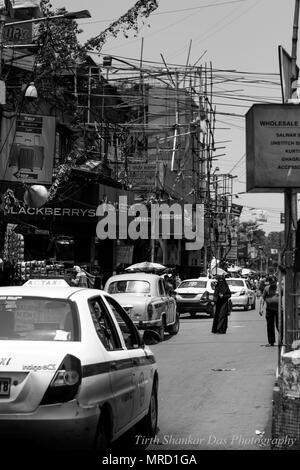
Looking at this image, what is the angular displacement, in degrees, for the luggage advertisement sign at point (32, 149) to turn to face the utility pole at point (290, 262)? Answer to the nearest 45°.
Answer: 0° — it already faces it

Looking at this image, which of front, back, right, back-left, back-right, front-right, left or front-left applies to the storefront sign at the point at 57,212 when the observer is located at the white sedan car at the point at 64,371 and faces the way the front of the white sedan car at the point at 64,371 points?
front-left

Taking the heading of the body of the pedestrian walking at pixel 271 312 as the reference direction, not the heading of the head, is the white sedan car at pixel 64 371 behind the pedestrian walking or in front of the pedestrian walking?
in front

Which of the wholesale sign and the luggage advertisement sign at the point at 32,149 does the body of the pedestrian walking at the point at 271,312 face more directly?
the wholesale sign

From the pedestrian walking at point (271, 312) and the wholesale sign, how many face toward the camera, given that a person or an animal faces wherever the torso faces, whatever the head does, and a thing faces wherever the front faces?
2

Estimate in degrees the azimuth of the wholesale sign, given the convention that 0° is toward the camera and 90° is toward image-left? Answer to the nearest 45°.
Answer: approximately 0°

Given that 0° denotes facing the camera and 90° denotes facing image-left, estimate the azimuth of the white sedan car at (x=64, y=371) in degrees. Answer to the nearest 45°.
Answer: approximately 225°

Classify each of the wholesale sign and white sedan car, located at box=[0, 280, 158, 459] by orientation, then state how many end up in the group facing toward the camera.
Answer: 1
